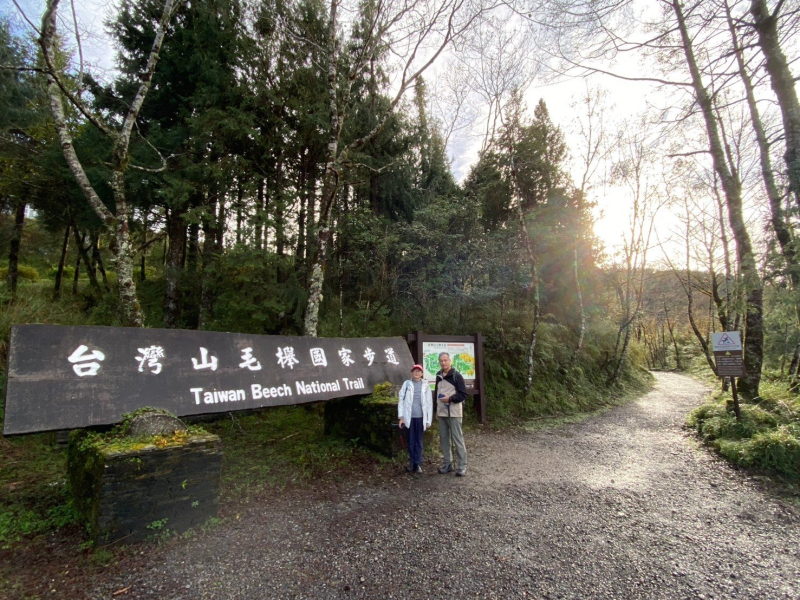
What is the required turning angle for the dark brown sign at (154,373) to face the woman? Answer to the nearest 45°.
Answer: approximately 45° to its left

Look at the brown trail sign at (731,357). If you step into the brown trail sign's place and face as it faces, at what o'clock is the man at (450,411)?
The man is roughly at 1 o'clock from the brown trail sign.

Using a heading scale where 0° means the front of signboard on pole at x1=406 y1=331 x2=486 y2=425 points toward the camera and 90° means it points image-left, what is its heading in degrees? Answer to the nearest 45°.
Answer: approximately 0°

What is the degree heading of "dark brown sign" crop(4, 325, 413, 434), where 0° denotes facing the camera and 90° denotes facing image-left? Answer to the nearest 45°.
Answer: approximately 315°

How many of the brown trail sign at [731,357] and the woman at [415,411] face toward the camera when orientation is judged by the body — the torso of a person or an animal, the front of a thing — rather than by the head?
2

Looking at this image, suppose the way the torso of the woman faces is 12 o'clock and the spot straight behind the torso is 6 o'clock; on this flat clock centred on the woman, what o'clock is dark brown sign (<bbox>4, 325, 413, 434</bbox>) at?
The dark brown sign is roughly at 2 o'clock from the woman.

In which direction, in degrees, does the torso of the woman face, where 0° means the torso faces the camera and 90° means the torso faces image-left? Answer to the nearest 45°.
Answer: approximately 0°
